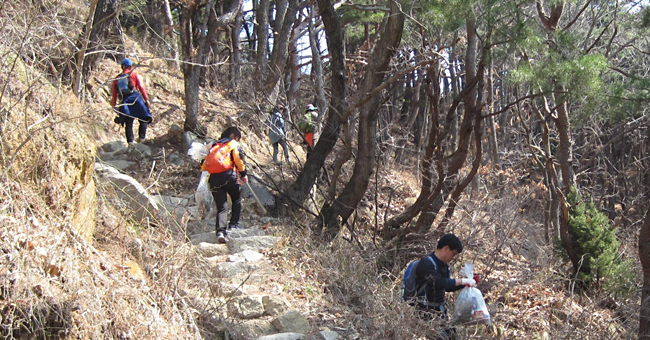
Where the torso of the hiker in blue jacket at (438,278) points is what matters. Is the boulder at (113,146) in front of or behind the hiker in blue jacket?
behind

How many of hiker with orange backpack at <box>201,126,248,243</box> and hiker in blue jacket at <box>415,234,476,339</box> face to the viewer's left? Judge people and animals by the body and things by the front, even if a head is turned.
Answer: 0

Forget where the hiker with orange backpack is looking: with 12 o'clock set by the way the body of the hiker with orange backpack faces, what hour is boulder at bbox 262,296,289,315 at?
The boulder is roughly at 4 o'clock from the hiker with orange backpack.

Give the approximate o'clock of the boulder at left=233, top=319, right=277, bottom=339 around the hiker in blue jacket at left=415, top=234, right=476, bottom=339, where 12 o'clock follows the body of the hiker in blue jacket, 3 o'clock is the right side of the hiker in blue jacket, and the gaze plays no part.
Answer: The boulder is roughly at 6 o'clock from the hiker in blue jacket.

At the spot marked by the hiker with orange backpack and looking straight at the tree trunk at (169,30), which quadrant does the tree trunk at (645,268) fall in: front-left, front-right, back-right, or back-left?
back-right
